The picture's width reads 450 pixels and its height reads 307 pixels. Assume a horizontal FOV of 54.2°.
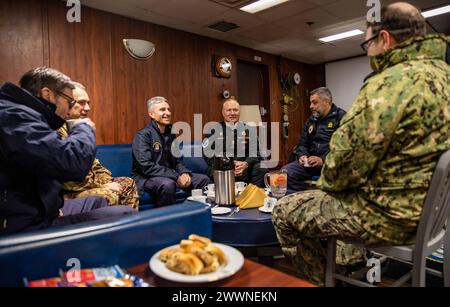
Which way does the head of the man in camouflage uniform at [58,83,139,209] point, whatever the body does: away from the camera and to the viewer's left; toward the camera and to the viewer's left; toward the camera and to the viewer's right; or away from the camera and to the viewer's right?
toward the camera and to the viewer's right

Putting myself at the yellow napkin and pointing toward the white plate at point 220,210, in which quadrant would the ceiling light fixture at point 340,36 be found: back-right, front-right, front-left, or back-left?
back-right

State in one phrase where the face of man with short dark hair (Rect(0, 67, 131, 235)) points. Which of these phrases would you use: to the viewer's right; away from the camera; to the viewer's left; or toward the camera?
to the viewer's right

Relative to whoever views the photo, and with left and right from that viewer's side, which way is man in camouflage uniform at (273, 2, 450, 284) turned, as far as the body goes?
facing away from the viewer and to the left of the viewer

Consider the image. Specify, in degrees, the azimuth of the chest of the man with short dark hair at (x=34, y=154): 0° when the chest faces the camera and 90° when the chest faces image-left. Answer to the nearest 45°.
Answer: approximately 270°

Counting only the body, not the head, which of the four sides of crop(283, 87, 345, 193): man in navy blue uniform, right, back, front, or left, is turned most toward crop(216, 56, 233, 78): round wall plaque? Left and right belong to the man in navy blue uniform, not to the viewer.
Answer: right

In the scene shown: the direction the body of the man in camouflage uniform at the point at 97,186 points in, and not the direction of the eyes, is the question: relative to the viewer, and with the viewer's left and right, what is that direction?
facing the viewer and to the right of the viewer

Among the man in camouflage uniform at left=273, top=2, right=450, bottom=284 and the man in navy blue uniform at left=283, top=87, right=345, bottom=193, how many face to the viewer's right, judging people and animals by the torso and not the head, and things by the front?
0

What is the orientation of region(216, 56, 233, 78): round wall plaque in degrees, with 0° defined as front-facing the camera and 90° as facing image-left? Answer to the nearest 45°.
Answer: approximately 315°

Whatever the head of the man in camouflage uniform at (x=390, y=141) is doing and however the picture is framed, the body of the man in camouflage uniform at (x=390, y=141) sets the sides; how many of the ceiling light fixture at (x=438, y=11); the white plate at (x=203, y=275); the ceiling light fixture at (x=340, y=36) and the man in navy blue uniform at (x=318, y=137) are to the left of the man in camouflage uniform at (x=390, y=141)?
1

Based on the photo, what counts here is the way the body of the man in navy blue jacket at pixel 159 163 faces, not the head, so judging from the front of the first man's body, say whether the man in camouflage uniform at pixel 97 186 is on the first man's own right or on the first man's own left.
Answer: on the first man's own right

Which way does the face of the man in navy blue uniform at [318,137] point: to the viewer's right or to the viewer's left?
to the viewer's left

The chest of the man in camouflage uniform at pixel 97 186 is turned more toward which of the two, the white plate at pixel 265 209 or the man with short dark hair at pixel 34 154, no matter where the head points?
the white plate

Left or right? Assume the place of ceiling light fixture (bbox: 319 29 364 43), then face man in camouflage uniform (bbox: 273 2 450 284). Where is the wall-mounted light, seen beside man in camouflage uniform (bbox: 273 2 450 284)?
right

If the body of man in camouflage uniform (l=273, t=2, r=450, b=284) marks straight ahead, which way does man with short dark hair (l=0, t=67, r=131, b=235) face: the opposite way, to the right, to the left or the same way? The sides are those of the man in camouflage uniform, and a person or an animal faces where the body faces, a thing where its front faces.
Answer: to the right

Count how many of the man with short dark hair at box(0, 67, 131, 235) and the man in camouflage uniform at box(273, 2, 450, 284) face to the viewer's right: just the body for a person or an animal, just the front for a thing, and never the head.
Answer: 1

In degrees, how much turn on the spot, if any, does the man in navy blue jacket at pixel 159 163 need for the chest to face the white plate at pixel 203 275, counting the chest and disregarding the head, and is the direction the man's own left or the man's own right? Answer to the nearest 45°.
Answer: approximately 45° to the man's own right
